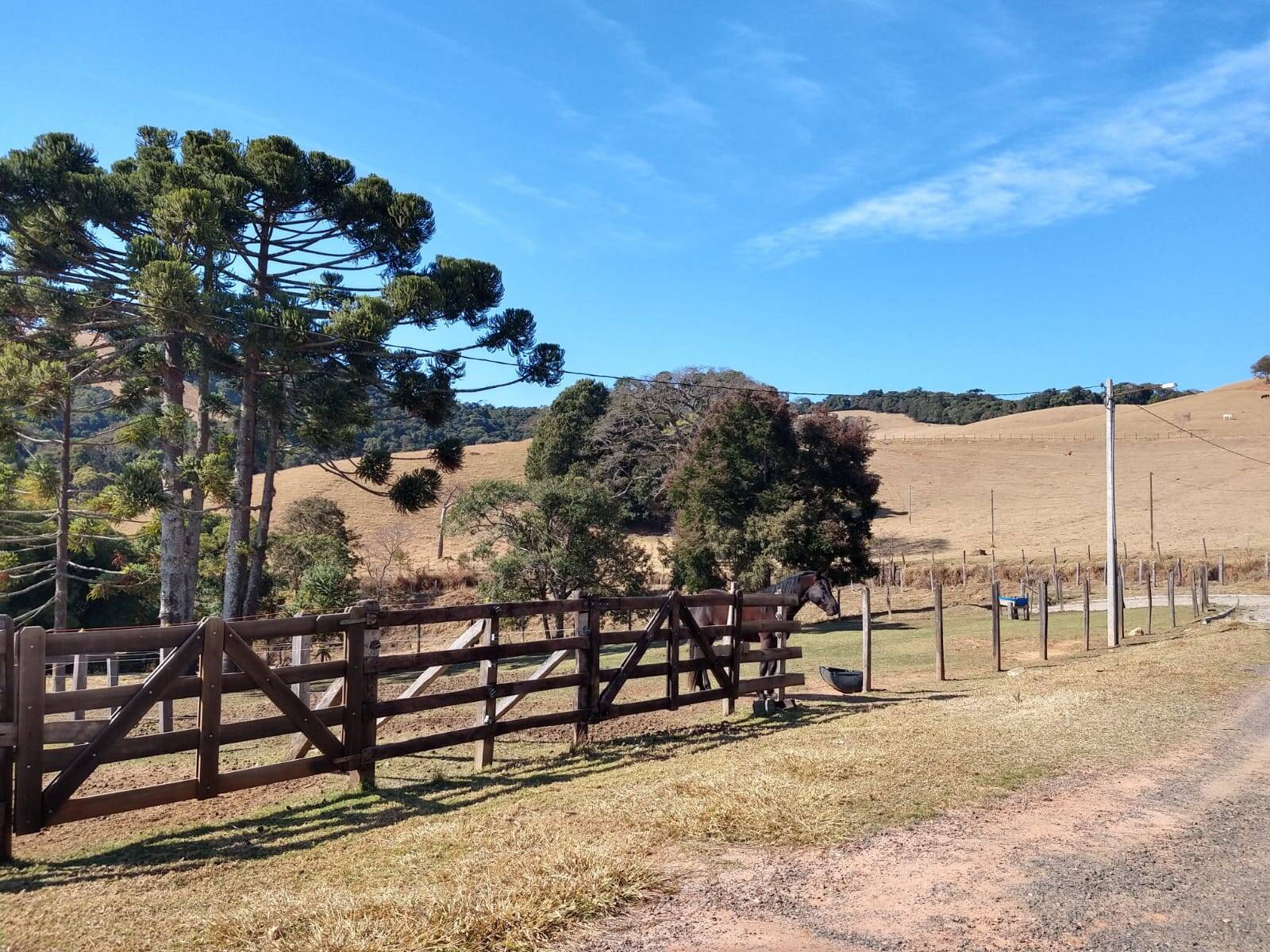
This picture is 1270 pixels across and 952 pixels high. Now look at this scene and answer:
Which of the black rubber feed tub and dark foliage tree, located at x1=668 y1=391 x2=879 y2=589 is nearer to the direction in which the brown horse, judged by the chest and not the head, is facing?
the black rubber feed tub

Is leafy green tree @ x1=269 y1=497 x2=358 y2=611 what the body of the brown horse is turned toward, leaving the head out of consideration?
no

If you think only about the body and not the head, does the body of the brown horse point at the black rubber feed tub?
yes

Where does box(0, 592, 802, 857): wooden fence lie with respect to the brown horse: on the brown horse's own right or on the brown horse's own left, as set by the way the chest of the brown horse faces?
on the brown horse's own right

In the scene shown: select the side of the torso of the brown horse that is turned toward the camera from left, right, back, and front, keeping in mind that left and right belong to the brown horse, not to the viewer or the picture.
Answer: right

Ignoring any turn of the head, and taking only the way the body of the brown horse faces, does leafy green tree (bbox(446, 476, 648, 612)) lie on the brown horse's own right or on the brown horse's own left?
on the brown horse's own left

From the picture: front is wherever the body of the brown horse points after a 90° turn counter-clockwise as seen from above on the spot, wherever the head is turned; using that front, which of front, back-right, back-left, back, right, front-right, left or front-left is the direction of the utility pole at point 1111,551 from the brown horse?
front-right

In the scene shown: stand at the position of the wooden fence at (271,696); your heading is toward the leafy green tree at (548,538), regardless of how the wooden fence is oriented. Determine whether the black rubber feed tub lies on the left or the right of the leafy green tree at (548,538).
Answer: right

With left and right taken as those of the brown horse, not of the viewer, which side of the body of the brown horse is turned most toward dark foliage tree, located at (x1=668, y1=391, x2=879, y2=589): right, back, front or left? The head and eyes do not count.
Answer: left
